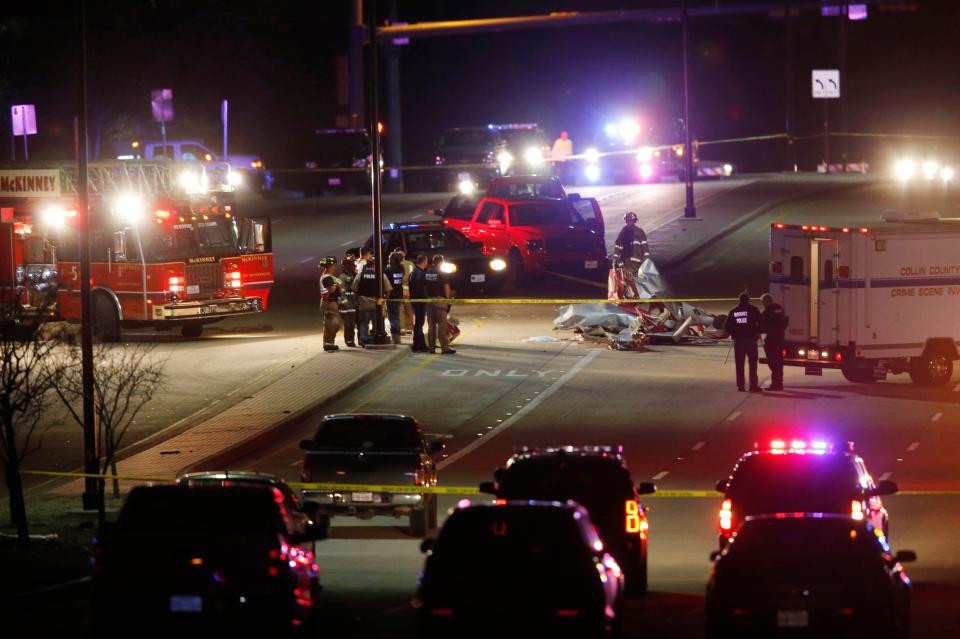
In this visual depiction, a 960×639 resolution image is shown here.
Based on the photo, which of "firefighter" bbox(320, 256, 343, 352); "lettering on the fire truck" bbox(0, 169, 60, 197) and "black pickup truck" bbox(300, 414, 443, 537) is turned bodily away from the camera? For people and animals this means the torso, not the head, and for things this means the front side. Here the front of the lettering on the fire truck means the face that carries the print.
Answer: the black pickup truck

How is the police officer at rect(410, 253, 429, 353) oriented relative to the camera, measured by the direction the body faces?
to the viewer's right

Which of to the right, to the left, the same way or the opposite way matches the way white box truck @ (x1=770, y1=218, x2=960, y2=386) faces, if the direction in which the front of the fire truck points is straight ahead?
to the left

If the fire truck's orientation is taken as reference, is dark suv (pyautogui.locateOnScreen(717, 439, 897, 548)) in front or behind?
in front

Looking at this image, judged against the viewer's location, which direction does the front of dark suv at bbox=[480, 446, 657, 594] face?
facing away from the viewer

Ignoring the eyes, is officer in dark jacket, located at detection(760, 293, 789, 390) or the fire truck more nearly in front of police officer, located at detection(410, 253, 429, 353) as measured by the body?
the officer in dark jacket

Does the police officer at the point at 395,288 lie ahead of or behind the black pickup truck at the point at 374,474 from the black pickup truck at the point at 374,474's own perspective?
ahead

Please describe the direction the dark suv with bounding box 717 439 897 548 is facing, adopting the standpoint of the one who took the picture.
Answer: facing away from the viewer

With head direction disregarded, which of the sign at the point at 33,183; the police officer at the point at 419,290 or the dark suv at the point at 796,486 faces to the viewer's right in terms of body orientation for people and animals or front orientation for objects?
the police officer

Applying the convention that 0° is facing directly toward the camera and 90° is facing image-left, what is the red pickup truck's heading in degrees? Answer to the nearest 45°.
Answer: approximately 315°
